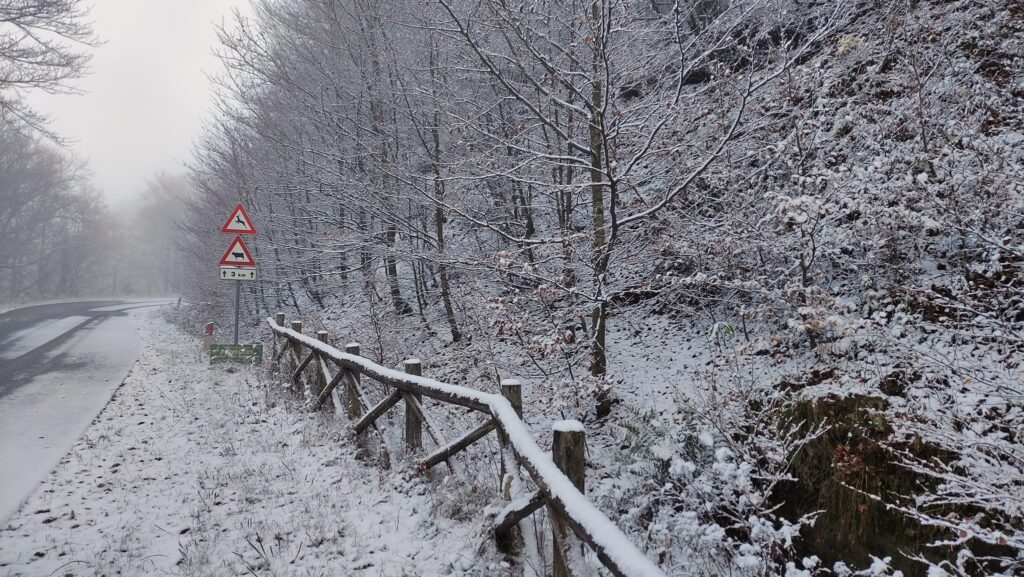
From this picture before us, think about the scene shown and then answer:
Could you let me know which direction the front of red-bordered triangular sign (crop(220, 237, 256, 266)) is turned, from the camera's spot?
facing the viewer

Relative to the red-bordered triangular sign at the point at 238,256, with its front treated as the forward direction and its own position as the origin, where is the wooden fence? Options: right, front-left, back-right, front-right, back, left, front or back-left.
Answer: front

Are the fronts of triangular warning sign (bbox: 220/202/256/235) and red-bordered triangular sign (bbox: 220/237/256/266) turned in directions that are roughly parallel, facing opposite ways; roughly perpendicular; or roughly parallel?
roughly parallel

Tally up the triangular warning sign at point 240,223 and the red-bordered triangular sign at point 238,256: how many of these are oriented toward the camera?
2

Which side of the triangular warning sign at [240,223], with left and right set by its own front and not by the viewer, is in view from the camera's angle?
front

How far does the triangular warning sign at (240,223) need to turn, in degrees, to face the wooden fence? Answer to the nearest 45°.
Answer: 0° — it already faces it
